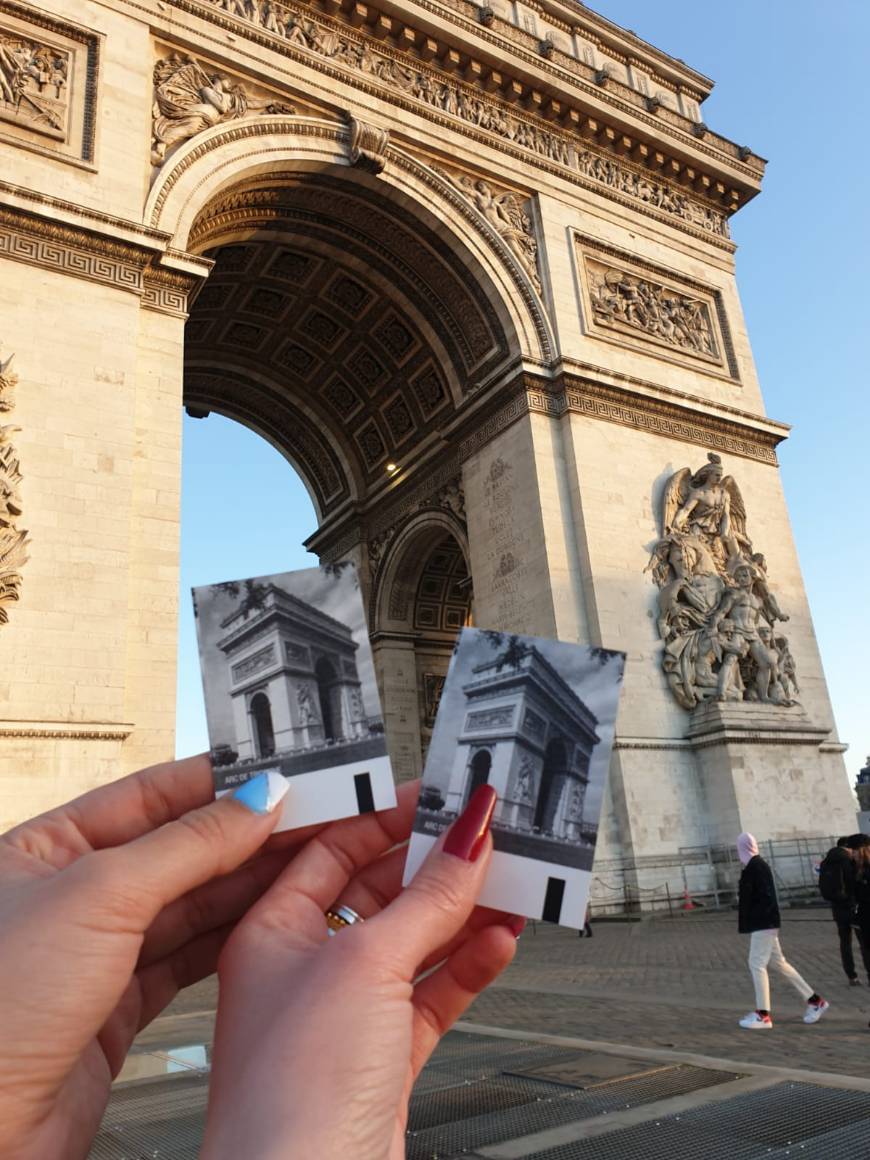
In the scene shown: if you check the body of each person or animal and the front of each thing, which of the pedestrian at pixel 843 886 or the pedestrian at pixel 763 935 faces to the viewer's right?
the pedestrian at pixel 843 886

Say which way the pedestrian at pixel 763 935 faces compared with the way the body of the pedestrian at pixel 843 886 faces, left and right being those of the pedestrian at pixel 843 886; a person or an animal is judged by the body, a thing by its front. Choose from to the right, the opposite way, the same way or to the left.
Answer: the opposite way

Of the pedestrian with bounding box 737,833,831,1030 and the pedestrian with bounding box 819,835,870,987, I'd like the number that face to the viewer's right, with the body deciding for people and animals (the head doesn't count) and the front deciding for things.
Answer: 1

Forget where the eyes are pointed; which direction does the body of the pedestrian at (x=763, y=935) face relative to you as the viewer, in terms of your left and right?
facing to the left of the viewer

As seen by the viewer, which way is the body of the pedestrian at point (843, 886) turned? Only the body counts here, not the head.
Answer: to the viewer's right
